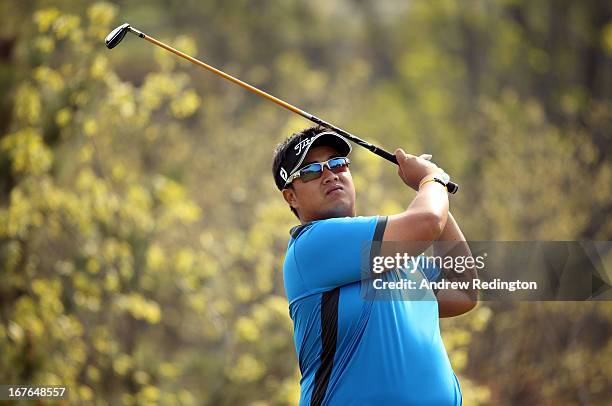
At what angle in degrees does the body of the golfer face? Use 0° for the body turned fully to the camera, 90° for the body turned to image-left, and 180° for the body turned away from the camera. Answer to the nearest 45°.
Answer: approximately 315°
